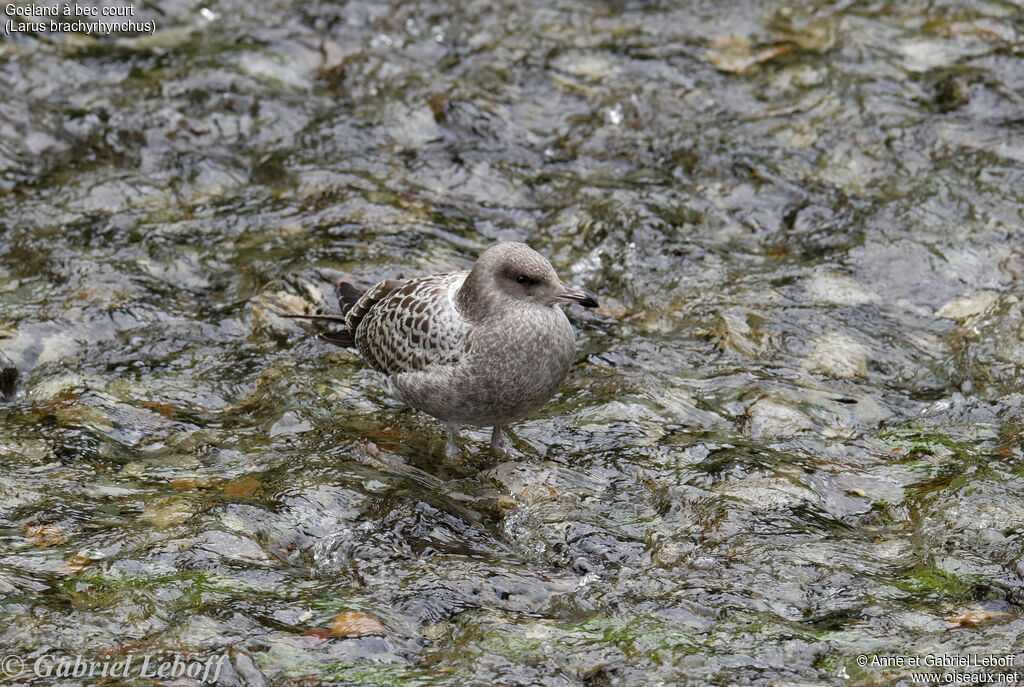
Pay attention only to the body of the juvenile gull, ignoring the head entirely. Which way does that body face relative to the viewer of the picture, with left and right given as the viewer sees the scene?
facing the viewer and to the right of the viewer

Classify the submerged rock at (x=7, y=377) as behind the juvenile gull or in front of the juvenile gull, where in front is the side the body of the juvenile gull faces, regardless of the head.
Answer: behind
